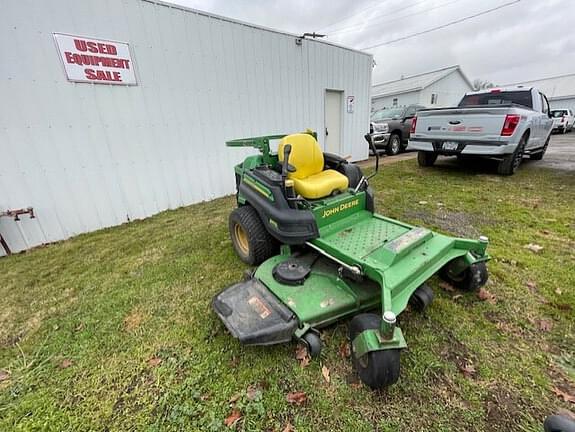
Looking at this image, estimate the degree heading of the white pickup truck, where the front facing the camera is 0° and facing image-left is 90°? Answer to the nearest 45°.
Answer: approximately 225°

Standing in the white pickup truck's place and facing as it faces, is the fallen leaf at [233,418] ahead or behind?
behind

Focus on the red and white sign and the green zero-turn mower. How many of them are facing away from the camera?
0

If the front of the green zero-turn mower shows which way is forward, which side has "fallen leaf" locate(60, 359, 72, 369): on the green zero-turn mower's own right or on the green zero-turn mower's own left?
on the green zero-turn mower's own right

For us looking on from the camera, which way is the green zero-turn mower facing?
facing the viewer and to the right of the viewer

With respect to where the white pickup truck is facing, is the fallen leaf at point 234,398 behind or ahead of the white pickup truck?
behind

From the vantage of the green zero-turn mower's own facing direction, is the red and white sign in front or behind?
behind

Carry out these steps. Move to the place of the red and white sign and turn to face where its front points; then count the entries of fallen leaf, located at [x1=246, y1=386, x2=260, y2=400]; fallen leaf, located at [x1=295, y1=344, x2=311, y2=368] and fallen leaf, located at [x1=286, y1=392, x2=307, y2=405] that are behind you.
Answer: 0

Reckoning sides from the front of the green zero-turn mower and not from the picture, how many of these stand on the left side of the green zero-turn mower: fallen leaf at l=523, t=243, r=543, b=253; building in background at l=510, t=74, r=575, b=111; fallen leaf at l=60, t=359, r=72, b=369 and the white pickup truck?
3

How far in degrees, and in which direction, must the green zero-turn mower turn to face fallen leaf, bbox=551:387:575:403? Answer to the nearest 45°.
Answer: approximately 45° to its left

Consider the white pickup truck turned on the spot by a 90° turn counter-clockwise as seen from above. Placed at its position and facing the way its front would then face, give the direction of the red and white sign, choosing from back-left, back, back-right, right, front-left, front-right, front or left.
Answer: left

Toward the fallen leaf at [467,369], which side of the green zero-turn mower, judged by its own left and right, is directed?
front

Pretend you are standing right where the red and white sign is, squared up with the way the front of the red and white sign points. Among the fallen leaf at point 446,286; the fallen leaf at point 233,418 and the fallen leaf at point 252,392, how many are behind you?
0

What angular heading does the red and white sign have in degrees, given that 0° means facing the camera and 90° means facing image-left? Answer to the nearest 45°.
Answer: approximately 315°

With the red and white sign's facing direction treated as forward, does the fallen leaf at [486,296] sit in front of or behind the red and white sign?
in front

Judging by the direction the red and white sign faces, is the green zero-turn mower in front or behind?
in front

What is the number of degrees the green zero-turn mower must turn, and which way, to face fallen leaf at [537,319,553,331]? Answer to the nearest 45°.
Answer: approximately 45° to its left
